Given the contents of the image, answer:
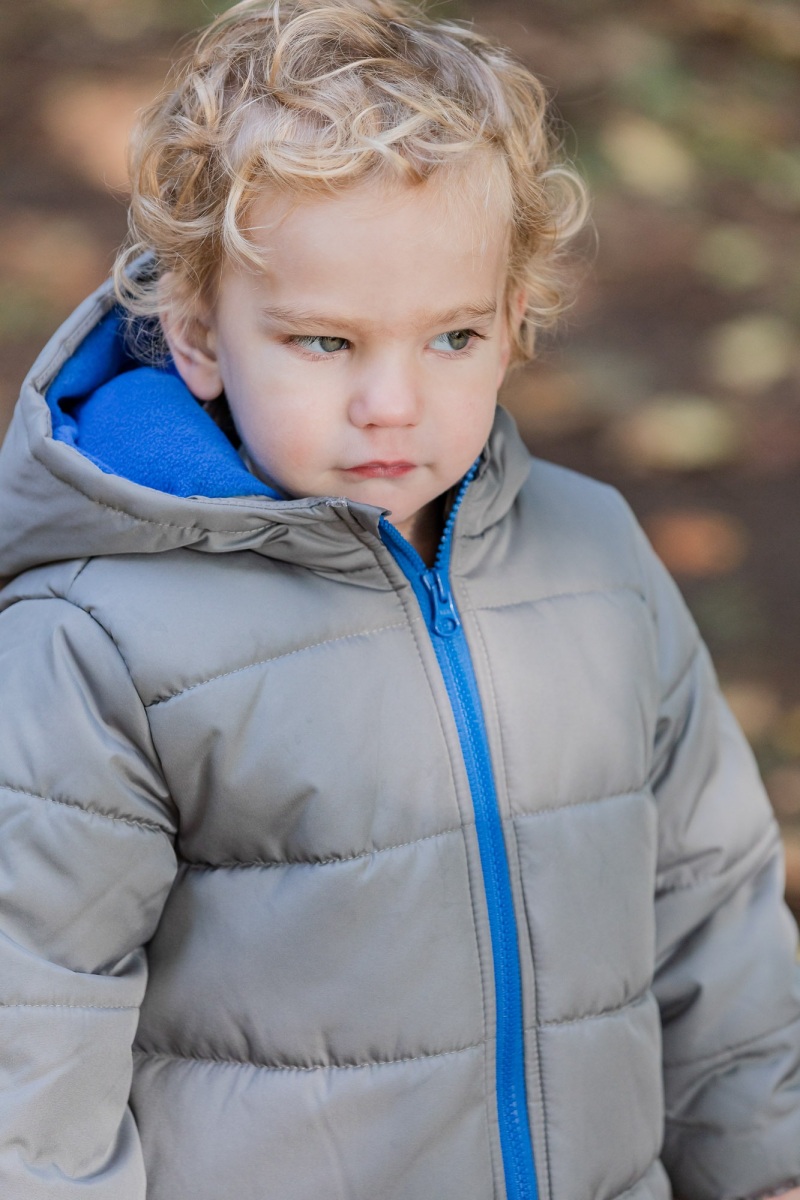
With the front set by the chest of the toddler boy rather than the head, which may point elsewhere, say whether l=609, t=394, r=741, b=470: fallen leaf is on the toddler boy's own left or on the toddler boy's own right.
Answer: on the toddler boy's own left

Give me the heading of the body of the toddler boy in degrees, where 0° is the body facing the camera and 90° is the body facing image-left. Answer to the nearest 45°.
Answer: approximately 315°

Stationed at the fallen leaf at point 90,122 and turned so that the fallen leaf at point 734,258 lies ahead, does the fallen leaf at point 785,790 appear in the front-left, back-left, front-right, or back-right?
front-right

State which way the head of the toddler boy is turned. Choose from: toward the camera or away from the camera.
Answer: toward the camera
